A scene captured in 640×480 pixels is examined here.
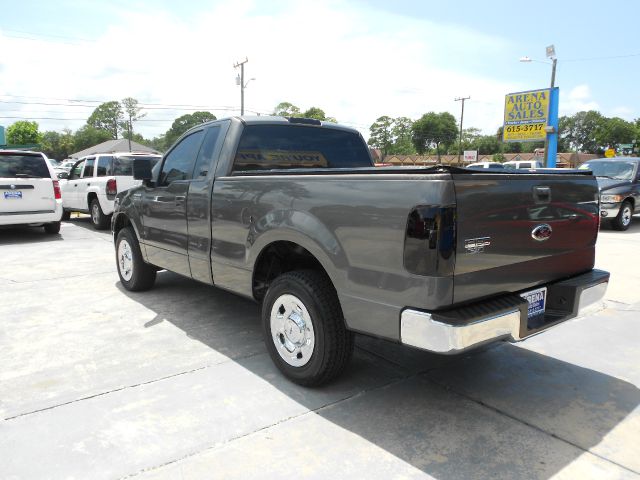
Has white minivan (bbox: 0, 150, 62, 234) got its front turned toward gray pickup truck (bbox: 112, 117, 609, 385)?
no

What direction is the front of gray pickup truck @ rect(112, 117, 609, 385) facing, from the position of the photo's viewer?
facing away from the viewer and to the left of the viewer

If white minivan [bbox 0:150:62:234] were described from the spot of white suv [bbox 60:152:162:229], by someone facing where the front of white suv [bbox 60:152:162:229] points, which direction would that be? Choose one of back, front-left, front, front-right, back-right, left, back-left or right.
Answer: left

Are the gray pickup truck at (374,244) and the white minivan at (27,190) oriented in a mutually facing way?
no

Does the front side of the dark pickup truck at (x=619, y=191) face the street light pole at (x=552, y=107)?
no

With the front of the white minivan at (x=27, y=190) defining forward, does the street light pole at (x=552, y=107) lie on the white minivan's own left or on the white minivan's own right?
on the white minivan's own right

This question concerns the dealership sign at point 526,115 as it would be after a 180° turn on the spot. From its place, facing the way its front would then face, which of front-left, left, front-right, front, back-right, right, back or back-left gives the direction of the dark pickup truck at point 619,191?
back-right

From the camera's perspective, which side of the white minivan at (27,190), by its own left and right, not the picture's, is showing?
back

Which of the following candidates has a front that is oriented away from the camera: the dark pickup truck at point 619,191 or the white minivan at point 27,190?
the white minivan

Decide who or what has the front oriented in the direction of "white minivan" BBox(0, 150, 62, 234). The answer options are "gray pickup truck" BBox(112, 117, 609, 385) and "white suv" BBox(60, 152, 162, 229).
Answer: the gray pickup truck

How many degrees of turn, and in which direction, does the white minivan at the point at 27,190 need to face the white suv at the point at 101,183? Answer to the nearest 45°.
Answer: approximately 45° to its right

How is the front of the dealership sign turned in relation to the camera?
facing the viewer and to the left of the viewer

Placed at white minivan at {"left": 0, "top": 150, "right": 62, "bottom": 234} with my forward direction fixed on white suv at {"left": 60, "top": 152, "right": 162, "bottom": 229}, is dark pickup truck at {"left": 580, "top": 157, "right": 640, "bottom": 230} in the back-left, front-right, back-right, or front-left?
front-right

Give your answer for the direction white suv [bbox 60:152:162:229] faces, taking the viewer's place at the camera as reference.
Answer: facing away from the viewer and to the left of the viewer
